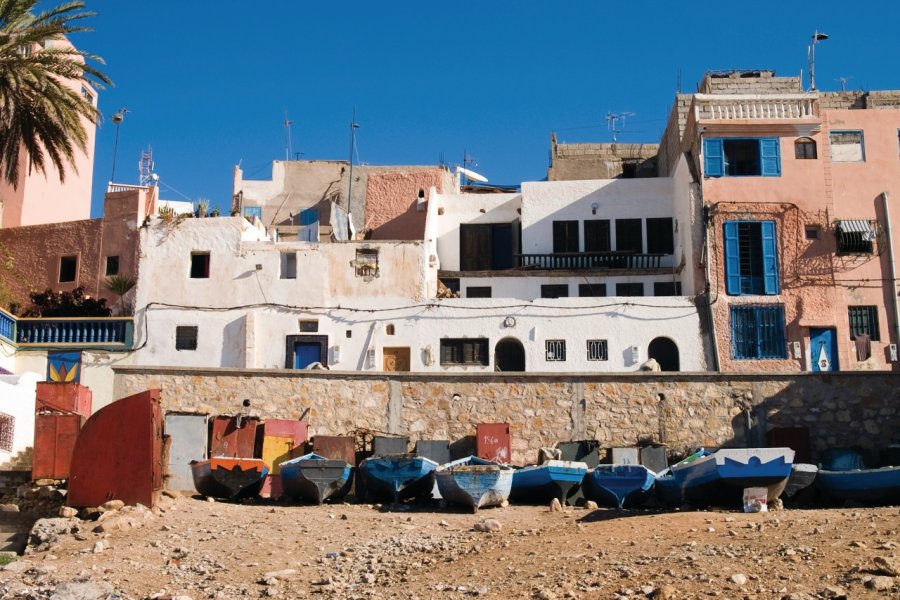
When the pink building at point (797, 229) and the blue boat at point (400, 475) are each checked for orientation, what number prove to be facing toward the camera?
2

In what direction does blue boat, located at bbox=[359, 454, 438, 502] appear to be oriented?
toward the camera

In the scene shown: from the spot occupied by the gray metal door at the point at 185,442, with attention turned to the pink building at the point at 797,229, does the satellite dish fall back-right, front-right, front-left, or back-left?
front-left

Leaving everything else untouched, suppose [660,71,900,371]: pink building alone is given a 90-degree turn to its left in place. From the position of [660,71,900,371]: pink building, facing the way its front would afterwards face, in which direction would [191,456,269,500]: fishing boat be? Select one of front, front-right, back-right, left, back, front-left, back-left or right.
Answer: back-right

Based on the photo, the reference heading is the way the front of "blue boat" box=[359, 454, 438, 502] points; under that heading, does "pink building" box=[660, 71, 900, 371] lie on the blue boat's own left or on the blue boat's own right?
on the blue boat's own left

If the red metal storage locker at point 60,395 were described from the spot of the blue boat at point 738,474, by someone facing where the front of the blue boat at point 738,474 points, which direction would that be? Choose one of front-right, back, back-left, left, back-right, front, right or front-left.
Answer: back-right

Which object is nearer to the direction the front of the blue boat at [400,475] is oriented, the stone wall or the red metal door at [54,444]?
the red metal door

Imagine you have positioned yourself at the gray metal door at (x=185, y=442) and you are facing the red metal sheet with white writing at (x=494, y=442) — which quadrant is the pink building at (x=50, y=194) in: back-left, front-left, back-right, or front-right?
back-left

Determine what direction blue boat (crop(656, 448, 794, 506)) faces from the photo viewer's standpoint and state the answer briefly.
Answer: facing the viewer and to the right of the viewer

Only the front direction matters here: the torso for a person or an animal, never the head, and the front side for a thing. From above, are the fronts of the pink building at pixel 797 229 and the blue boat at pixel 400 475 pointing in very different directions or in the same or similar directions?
same or similar directions

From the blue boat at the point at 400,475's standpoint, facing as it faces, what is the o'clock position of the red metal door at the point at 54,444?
The red metal door is roughly at 3 o'clock from the blue boat.

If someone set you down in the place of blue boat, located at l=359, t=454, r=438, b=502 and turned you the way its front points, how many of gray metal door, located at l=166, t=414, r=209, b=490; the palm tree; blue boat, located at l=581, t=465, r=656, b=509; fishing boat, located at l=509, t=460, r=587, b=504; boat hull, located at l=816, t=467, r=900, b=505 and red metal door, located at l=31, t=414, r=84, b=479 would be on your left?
3

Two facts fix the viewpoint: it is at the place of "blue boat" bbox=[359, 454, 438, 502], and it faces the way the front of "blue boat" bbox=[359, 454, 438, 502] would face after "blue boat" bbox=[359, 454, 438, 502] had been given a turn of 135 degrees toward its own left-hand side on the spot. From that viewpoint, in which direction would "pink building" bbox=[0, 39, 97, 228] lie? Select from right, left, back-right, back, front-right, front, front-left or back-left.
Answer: left

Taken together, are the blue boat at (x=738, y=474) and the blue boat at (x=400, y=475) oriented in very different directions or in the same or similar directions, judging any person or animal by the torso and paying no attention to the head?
same or similar directions

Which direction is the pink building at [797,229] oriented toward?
toward the camera

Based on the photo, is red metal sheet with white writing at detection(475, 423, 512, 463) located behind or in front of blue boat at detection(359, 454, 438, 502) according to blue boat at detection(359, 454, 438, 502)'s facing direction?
behind

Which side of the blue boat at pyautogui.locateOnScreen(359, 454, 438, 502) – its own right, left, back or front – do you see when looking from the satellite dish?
back

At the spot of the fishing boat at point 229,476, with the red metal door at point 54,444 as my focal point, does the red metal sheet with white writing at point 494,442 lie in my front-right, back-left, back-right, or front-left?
back-right

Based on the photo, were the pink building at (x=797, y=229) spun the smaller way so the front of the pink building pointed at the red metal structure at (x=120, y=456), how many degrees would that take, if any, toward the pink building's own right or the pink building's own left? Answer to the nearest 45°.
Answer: approximately 45° to the pink building's own right
